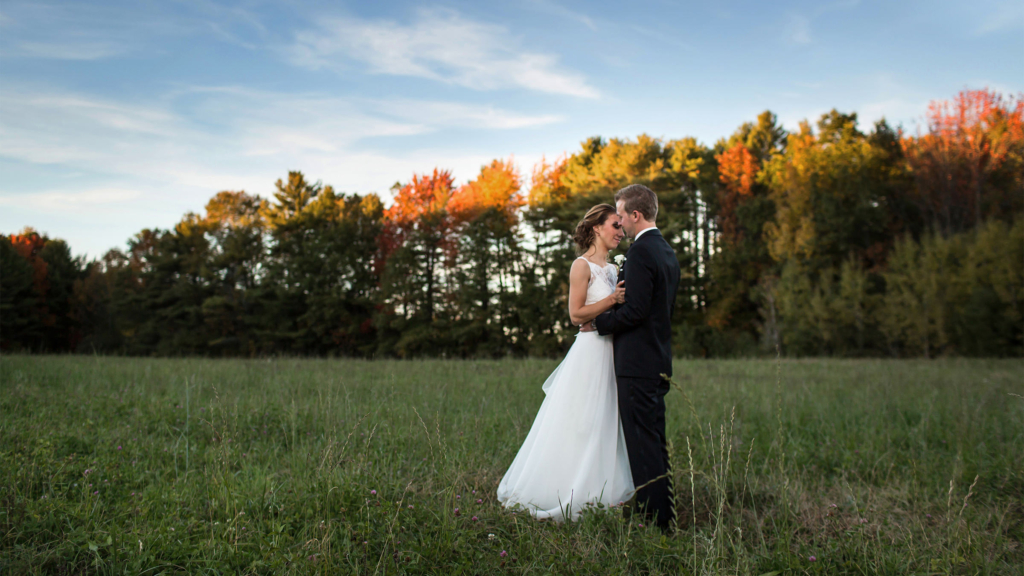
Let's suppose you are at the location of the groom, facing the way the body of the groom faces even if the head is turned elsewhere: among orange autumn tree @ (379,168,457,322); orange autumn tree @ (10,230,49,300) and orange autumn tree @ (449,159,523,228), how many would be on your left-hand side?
0

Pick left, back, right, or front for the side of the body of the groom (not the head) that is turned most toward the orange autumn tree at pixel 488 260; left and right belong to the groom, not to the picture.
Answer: right

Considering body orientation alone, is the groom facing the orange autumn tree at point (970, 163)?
no

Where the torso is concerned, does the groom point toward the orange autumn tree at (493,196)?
no

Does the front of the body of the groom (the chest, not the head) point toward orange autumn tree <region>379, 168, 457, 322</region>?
no

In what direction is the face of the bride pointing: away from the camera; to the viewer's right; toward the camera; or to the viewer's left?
to the viewer's right

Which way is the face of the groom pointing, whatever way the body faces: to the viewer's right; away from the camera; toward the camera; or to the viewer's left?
to the viewer's left

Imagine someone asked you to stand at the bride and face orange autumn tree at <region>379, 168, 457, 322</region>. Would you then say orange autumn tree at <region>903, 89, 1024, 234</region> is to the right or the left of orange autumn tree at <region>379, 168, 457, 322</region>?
right

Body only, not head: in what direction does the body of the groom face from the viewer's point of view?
to the viewer's left

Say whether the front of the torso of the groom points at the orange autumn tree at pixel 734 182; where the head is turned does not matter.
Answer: no

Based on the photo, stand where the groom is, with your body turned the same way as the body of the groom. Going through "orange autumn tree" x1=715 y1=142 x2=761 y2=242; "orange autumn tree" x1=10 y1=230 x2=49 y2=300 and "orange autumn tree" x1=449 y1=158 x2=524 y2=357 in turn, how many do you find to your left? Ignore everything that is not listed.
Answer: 0
